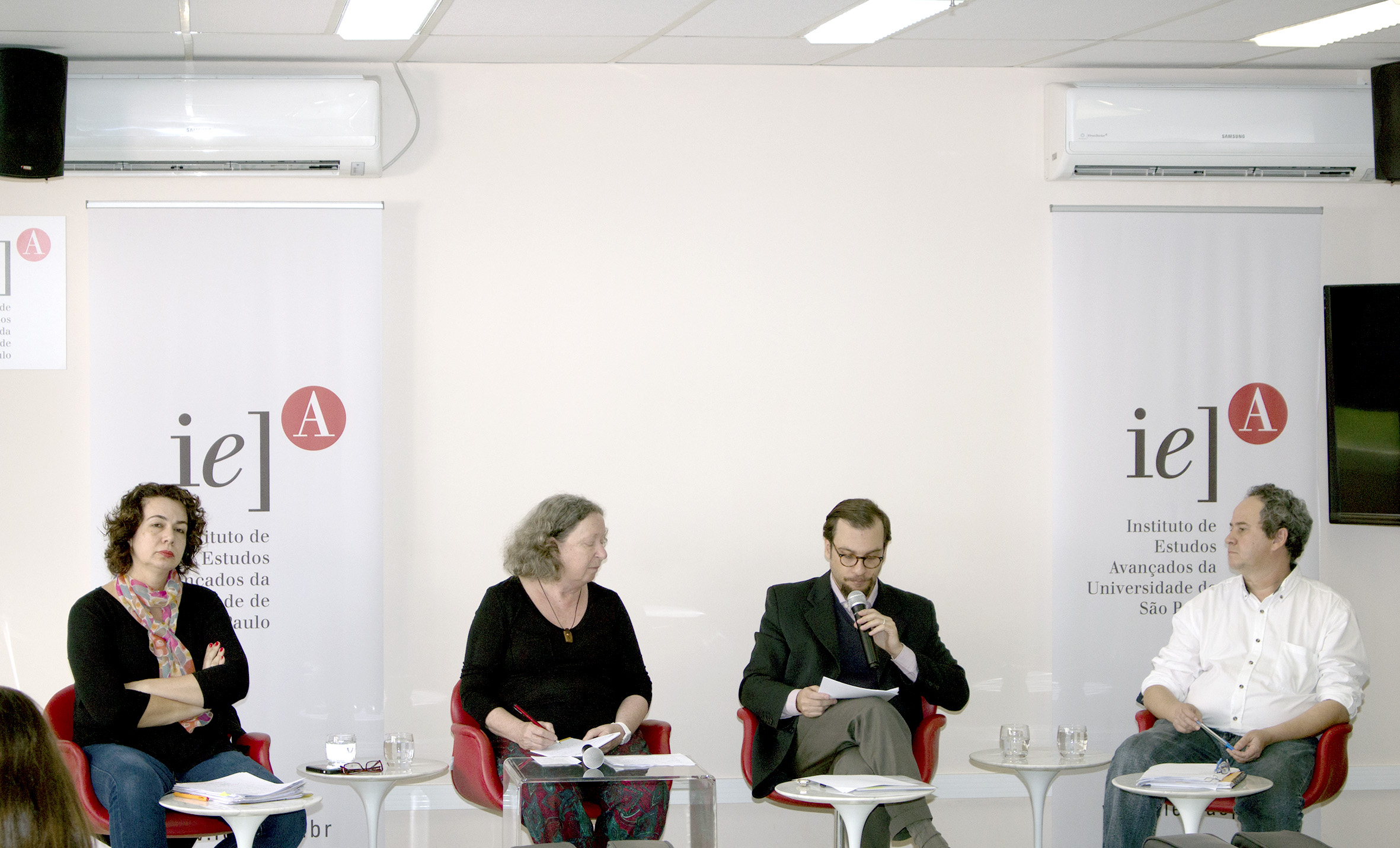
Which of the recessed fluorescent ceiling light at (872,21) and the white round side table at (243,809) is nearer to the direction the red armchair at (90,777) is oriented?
the white round side table

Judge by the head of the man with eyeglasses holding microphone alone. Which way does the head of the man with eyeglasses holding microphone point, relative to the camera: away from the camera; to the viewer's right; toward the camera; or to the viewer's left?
toward the camera

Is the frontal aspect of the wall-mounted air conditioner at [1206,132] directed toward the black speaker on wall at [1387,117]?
no

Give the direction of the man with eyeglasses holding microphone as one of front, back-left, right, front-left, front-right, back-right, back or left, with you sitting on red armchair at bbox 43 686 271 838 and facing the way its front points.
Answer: front-left

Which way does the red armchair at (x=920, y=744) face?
toward the camera

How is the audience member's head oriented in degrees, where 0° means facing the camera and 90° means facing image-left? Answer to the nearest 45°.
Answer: approximately 180°

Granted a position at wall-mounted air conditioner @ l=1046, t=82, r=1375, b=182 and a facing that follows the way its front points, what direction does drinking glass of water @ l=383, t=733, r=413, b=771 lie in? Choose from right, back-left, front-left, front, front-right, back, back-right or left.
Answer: front-right

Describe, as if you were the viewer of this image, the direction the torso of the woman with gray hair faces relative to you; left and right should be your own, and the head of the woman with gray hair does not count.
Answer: facing the viewer

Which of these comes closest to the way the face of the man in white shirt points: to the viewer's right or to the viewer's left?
to the viewer's left

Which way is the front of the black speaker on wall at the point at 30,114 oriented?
toward the camera
